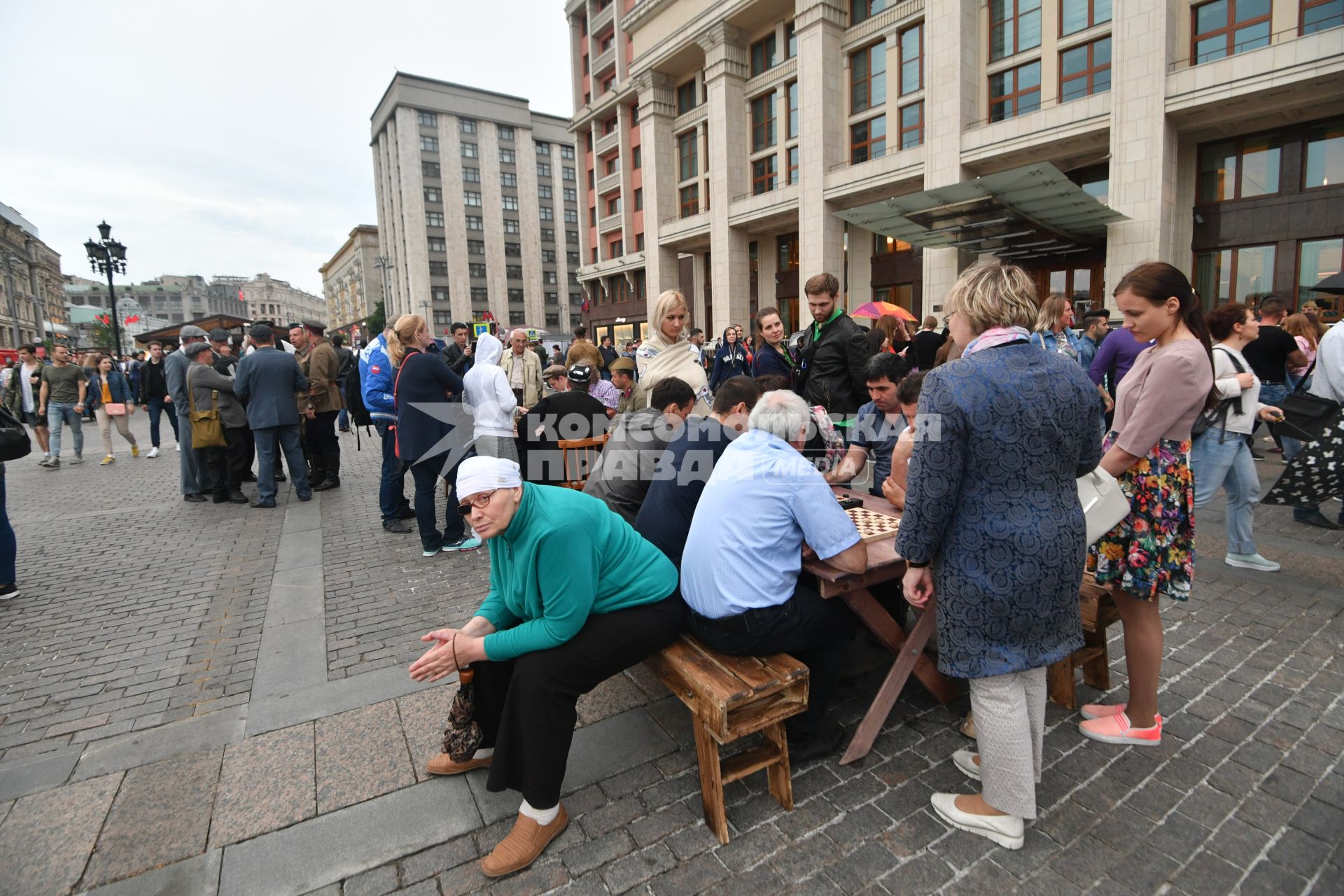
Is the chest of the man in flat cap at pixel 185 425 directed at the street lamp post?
no

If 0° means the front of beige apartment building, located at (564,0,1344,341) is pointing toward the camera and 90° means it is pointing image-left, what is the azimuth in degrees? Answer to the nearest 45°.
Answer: approximately 45°

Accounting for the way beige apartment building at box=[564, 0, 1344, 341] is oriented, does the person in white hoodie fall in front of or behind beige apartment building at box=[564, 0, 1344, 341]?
in front

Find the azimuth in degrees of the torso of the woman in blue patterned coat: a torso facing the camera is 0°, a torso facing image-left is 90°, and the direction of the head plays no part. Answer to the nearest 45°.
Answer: approximately 135°

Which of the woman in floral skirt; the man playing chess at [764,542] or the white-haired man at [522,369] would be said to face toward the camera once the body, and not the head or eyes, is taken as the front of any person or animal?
the white-haired man

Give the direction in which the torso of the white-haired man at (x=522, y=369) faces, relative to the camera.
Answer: toward the camera

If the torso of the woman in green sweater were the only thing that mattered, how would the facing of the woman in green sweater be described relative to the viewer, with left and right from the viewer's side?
facing the viewer and to the left of the viewer

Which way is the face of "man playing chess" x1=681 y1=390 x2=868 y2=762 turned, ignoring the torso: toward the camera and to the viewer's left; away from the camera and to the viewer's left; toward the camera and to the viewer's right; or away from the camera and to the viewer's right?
away from the camera and to the viewer's right

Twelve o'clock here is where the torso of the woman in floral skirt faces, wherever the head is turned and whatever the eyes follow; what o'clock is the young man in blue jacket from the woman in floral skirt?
The young man in blue jacket is roughly at 12 o'clock from the woman in floral skirt.

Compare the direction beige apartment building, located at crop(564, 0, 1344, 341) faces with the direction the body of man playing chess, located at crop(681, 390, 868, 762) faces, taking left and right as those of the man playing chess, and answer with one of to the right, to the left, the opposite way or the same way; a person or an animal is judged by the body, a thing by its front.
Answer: the opposite way

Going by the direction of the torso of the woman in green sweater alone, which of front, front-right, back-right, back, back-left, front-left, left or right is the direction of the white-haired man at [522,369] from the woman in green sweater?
back-right

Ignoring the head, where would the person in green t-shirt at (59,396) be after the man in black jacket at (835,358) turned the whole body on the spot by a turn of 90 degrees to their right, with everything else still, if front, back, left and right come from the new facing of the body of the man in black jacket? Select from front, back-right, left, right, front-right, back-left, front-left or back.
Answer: front-left

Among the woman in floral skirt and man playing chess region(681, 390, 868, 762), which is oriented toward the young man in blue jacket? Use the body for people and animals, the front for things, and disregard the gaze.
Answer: the woman in floral skirt

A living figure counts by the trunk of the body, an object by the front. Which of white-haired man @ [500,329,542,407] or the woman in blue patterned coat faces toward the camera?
the white-haired man

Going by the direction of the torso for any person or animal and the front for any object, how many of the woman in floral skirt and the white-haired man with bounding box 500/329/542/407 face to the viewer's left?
1

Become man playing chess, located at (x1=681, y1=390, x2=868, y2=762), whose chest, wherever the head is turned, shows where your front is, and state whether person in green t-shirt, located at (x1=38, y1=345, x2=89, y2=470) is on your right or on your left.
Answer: on your left

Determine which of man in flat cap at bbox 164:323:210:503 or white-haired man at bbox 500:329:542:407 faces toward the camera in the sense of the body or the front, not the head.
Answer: the white-haired man

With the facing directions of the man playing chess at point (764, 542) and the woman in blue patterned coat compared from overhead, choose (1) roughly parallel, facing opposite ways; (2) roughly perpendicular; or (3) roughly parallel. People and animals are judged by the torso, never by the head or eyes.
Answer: roughly perpendicular

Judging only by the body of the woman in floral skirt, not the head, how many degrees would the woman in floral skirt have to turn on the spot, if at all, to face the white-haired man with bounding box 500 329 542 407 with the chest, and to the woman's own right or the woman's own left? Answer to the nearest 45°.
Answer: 0° — they already face them

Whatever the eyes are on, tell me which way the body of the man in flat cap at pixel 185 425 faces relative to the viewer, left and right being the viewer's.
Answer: facing to the right of the viewer
